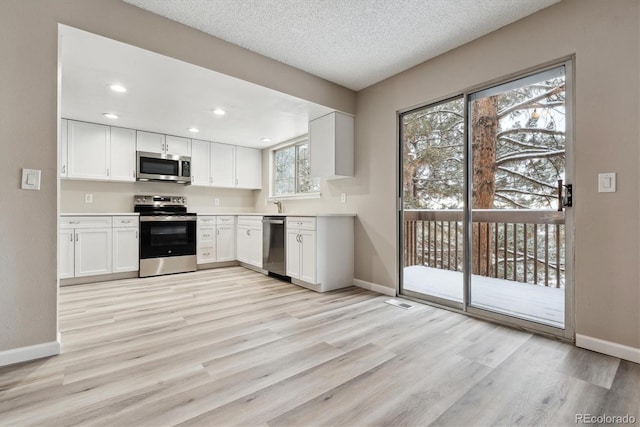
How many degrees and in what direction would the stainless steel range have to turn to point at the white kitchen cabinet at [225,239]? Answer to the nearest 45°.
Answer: approximately 90° to its left

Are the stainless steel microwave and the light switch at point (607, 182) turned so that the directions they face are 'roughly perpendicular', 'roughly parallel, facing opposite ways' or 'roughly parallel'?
roughly perpendicular

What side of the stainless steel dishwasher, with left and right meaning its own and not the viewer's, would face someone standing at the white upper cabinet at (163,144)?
right

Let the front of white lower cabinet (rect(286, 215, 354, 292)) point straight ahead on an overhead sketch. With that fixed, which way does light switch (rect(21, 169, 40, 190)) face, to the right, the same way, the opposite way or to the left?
to the left

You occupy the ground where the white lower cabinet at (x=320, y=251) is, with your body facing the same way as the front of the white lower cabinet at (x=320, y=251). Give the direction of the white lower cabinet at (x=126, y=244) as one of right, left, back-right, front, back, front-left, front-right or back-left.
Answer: front-right

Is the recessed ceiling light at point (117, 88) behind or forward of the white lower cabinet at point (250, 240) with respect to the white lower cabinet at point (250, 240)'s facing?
forward

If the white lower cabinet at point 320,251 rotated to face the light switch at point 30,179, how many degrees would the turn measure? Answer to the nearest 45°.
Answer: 0° — it already faces it

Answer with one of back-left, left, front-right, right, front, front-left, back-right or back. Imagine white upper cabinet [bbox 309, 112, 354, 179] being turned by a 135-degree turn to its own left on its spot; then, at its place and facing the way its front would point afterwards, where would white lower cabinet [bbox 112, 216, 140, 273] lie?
back

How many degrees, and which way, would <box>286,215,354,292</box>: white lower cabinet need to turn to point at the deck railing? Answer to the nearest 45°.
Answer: approximately 135° to its left

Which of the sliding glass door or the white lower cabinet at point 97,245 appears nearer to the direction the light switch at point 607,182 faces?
the white lower cabinet

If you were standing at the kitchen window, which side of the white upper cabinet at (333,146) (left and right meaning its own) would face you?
right
